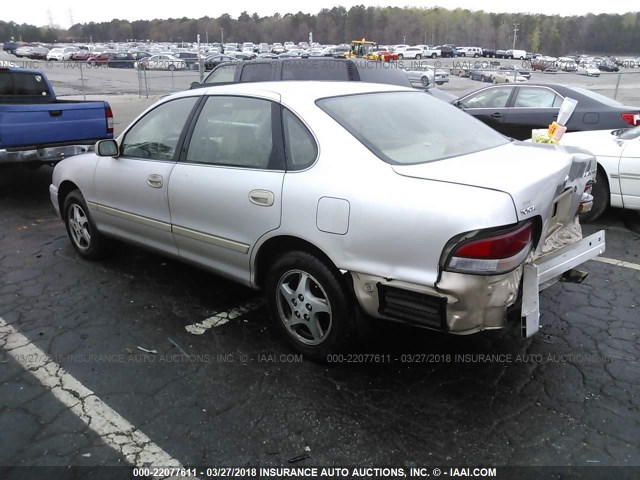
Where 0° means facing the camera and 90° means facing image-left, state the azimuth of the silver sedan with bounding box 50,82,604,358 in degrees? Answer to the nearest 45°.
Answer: approximately 135°

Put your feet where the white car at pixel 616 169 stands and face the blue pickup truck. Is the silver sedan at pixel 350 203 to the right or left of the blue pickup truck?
left

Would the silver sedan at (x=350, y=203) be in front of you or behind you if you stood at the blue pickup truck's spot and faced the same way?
behind

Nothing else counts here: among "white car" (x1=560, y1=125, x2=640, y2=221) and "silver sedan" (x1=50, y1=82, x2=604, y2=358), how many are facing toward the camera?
0

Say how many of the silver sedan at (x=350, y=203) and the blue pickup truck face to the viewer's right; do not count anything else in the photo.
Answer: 0

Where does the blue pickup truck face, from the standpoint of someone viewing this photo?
facing away from the viewer and to the left of the viewer

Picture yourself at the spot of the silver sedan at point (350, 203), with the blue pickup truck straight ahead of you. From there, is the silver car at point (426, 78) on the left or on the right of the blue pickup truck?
right

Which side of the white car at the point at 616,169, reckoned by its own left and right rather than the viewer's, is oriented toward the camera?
left

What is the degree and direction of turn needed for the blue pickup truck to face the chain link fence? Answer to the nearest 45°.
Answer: approximately 45° to its right
